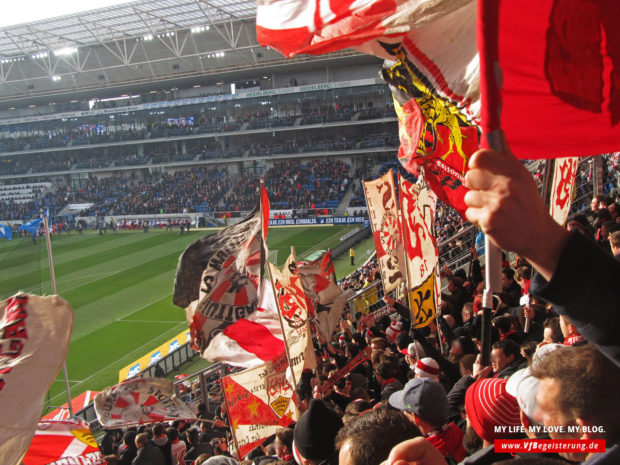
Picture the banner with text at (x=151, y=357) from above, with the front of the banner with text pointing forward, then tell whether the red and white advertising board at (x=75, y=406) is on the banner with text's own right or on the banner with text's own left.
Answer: on the banner with text's own right

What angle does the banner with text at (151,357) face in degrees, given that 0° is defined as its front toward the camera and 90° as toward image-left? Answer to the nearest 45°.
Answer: approximately 315°

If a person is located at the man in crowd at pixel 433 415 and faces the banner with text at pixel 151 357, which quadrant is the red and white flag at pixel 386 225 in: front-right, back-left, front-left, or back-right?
front-right

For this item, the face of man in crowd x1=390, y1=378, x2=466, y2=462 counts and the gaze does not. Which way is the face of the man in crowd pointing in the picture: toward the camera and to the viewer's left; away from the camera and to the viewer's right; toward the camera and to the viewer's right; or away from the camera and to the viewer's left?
away from the camera and to the viewer's left

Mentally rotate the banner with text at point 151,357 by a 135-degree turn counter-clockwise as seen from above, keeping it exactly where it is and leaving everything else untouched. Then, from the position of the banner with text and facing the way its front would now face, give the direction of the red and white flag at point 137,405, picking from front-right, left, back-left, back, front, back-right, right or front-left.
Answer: back
